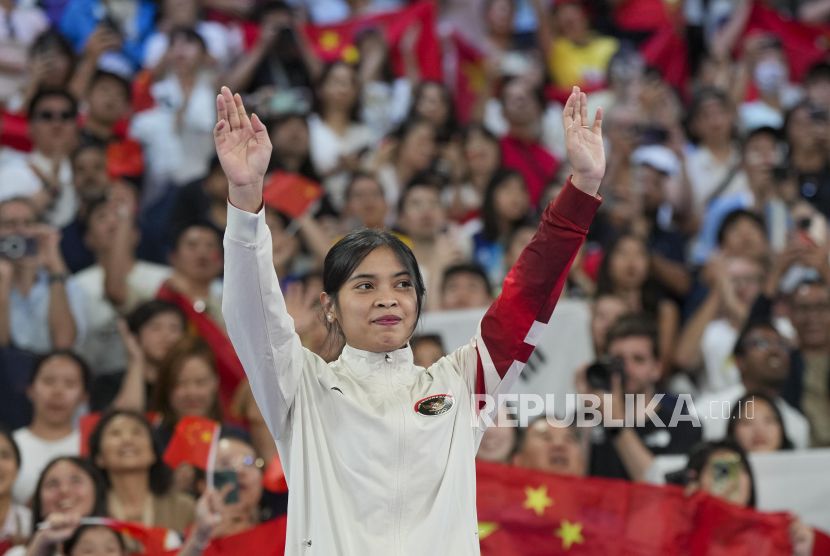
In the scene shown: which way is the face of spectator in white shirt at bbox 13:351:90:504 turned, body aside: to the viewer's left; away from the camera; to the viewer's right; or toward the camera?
toward the camera

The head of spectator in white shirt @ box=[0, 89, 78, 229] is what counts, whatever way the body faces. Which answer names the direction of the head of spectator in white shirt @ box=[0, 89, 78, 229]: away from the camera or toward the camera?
toward the camera

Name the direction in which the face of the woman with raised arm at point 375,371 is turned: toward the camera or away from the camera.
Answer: toward the camera

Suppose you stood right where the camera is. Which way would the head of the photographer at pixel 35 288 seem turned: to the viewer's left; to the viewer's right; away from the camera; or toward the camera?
toward the camera

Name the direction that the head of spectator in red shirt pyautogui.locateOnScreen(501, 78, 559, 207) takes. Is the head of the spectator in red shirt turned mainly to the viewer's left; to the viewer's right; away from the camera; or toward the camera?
toward the camera

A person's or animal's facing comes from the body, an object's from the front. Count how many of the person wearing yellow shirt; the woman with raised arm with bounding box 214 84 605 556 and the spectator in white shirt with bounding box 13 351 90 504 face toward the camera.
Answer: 3

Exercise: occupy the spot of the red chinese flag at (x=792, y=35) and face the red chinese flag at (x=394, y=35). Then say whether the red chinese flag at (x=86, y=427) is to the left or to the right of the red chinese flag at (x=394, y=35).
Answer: left

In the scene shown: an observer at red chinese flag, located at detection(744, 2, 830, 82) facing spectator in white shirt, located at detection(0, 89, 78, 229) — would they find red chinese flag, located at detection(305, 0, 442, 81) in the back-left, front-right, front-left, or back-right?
front-right

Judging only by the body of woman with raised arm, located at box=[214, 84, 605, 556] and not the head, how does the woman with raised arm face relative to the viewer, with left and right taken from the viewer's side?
facing the viewer

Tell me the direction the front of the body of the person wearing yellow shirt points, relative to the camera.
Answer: toward the camera

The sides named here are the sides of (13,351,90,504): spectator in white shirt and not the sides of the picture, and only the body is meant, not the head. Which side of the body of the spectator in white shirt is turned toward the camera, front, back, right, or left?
front

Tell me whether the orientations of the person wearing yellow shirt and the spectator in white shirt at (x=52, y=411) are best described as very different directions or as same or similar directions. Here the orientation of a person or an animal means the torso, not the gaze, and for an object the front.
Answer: same or similar directions

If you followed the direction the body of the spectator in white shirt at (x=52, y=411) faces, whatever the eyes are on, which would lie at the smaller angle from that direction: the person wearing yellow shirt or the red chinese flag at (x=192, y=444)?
the red chinese flag

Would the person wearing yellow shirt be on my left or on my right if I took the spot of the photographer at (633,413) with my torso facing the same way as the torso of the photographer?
on my right
